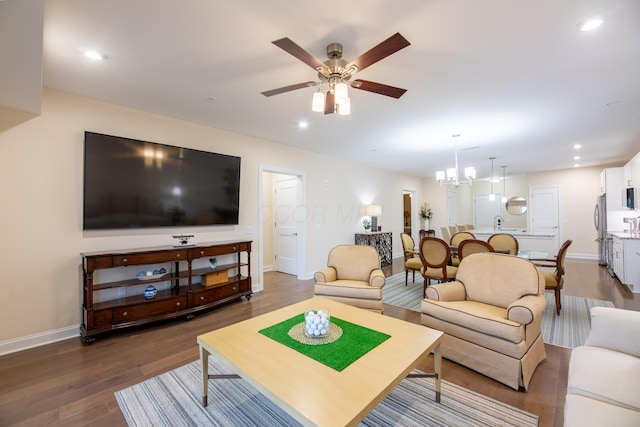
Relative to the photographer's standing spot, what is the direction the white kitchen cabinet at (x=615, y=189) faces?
facing to the left of the viewer

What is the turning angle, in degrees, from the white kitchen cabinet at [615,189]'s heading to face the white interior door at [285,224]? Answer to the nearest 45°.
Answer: approximately 45° to its left

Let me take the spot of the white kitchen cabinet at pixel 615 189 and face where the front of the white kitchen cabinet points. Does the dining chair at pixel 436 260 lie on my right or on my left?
on my left

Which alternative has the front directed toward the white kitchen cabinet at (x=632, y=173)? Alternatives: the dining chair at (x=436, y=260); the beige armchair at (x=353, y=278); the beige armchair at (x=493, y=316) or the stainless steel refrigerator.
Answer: the dining chair

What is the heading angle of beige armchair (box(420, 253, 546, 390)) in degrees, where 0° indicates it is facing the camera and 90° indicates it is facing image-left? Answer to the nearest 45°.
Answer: approximately 45°

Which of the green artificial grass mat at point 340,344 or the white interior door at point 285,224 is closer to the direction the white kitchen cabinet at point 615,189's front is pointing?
the white interior door

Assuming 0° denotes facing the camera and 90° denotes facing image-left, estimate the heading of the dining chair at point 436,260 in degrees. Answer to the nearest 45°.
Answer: approximately 225°

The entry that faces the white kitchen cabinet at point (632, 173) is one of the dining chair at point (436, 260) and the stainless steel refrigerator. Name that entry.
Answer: the dining chair

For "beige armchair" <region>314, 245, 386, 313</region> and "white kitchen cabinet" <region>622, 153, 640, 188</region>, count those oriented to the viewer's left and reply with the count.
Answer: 1

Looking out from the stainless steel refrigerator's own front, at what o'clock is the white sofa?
The white sofa is roughly at 9 o'clock from the stainless steel refrigerator.

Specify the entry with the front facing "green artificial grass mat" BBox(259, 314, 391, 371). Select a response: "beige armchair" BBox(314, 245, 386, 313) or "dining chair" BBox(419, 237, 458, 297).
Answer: the beige armchair

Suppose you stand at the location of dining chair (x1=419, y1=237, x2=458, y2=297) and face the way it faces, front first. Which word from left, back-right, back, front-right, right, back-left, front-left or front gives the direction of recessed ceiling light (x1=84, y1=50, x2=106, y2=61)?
back

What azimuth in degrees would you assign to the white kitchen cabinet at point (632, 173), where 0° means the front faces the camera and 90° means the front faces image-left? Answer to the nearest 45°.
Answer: approximately 90°

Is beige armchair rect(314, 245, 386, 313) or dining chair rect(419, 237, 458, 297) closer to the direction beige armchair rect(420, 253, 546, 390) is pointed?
the beige armchair

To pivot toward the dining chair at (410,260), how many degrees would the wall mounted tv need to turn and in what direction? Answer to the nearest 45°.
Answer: approximately 45° to its left

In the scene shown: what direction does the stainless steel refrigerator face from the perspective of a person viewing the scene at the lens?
facing to the left of the viewer
